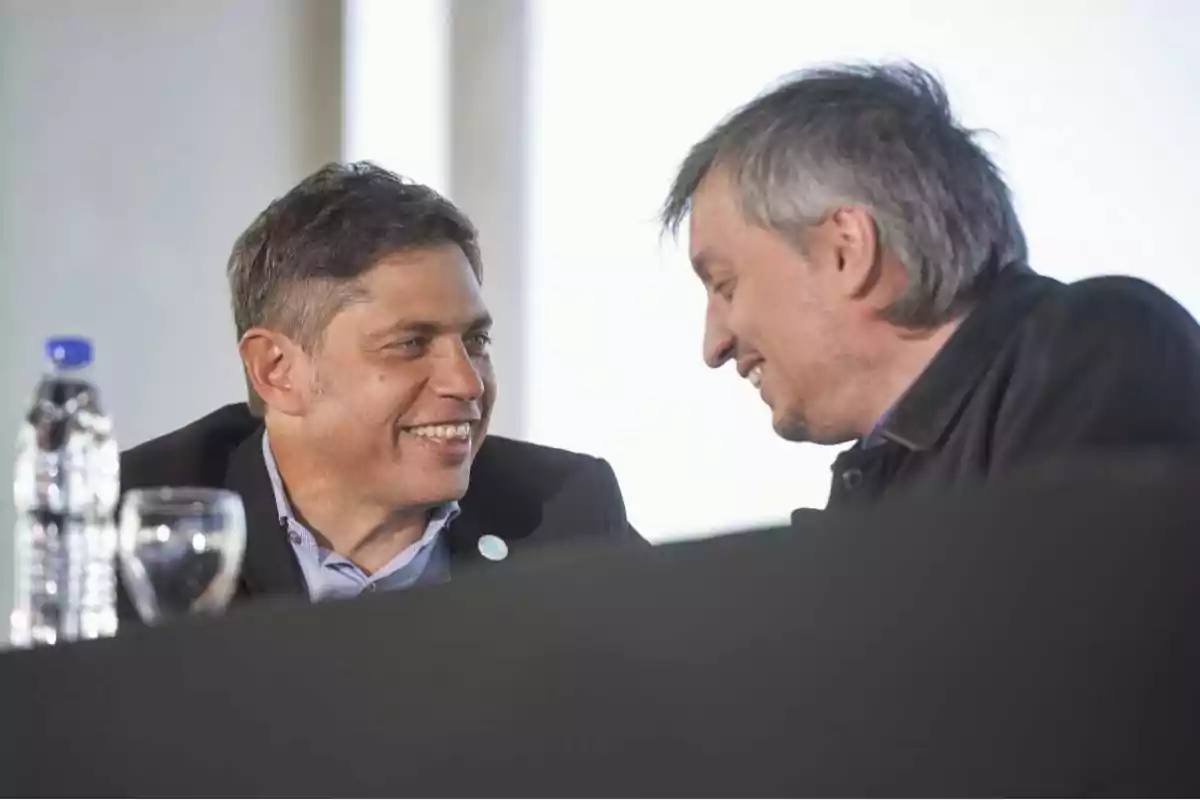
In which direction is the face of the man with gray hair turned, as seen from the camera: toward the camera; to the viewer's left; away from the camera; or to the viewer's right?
to the viewer's left

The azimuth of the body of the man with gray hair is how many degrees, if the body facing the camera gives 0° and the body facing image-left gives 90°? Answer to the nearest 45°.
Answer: approximately 90°

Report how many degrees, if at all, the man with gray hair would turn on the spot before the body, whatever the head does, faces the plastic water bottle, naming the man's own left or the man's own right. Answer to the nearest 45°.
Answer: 0° — they already face it

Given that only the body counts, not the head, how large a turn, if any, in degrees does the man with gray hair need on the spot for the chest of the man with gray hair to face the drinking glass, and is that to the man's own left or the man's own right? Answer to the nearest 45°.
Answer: approximately 45° to the man's own left

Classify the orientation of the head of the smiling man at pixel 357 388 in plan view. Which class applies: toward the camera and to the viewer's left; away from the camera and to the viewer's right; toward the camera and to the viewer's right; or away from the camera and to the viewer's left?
toward the camera and to the viewer's right
